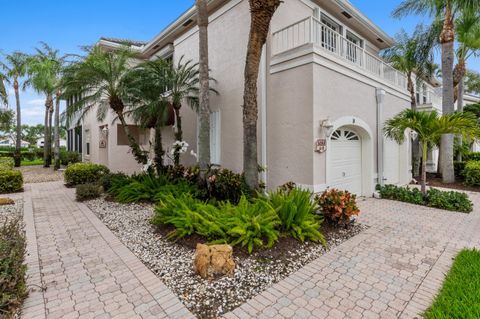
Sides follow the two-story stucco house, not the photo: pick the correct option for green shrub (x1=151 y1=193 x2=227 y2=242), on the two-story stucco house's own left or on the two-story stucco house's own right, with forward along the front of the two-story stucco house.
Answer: on the two-story stucco house's own right

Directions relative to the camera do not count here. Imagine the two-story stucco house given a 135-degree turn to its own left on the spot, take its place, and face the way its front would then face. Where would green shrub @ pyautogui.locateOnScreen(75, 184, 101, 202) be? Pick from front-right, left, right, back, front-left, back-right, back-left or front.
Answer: left

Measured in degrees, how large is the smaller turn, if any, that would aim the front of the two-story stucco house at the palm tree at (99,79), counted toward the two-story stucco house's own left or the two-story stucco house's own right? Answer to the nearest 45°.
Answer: approximately 135° to the two-story stucco house's own right

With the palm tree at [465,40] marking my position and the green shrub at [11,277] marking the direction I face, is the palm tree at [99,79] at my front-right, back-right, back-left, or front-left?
front-right

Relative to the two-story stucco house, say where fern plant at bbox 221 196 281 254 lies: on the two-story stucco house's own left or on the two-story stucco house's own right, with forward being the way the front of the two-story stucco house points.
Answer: on the two-story stucco house's own right

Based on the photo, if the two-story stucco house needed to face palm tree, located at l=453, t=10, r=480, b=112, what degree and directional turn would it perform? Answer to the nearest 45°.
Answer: approximately 90° to its left

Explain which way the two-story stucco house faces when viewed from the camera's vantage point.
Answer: facing the viewer and to the right of the viewer

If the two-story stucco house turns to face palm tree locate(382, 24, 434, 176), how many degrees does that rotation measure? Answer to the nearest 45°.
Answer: approximately 90° to its left

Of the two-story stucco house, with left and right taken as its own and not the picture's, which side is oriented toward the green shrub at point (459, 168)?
left

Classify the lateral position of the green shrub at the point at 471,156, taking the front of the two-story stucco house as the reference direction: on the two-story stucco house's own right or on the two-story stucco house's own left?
on the two-story stucco house's own left

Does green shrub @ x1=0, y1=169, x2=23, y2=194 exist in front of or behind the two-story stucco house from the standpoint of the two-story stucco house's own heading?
behind

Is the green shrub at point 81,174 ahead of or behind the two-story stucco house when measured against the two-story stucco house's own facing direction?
behind
